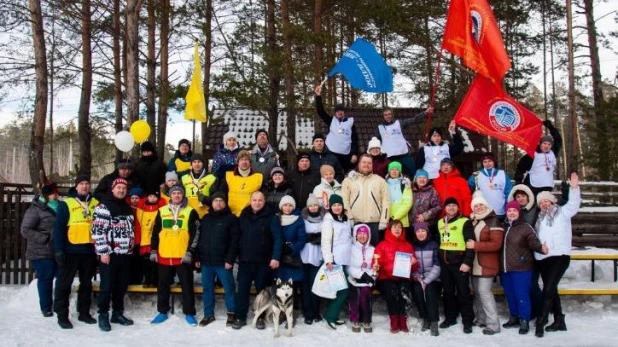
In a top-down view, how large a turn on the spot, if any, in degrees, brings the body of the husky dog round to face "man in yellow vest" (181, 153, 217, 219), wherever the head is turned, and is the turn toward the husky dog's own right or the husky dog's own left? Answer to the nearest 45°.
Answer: approximately 180°

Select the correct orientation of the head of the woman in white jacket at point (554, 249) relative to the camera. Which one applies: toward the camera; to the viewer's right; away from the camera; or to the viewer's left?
toward the camera

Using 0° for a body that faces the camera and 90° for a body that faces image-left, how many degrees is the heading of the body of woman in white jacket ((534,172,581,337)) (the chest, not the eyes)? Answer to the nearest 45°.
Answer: approximately 45°

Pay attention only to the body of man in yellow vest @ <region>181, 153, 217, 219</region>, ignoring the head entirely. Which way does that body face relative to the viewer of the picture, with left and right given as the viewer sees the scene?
facing the viewer

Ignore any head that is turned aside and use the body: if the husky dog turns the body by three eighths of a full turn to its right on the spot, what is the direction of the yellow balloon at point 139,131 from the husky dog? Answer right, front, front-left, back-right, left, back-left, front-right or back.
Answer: front-right

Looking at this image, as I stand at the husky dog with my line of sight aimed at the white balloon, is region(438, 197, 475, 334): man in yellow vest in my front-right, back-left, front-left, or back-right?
back-right

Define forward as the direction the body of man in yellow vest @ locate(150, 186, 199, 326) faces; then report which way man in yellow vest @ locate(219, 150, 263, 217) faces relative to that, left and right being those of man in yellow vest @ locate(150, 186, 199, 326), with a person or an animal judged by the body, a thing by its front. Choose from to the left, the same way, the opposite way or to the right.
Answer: the same way

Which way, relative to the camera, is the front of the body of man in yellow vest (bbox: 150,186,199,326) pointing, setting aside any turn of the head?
toward the camera

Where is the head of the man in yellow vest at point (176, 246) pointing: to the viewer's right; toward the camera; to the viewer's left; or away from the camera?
toward the camera

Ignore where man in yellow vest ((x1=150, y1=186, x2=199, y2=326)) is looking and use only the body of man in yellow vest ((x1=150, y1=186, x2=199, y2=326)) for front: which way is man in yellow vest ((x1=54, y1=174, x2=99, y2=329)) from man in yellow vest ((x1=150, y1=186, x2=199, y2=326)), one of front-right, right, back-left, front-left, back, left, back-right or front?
right

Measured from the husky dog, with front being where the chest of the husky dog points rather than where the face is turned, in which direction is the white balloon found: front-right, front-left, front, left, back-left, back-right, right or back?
back

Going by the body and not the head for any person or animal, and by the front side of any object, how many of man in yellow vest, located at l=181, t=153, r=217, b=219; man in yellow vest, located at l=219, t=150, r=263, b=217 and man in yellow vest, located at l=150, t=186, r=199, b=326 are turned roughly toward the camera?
3

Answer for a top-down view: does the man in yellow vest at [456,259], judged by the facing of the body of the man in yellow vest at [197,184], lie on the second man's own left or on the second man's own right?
on the second man's own left

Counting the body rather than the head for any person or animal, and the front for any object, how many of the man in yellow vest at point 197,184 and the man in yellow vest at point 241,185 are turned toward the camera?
2

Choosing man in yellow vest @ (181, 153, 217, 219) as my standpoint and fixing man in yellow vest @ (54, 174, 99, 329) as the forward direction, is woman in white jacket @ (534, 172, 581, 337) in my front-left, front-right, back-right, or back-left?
back-left
